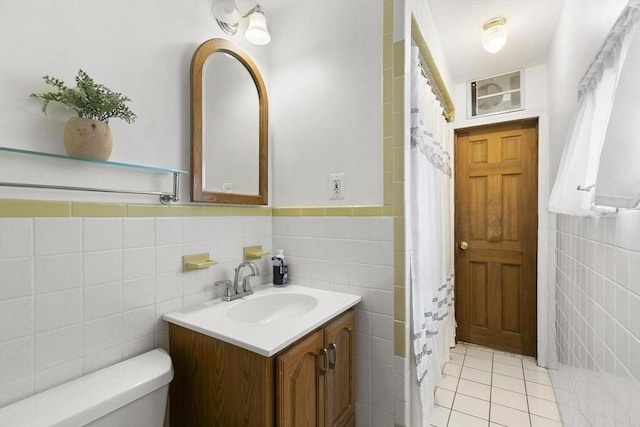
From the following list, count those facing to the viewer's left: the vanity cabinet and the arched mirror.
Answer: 0

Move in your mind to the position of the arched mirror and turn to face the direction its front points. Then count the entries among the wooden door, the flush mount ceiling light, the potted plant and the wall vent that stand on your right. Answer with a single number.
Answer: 1

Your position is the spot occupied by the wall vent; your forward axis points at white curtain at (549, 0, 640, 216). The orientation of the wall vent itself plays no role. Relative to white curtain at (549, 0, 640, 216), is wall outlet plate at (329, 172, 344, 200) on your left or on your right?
right

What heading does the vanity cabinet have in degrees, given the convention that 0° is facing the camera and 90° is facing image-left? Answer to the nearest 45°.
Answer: approximately 315°

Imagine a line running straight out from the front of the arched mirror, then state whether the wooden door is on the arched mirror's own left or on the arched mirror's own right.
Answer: on the arched mirror's own left

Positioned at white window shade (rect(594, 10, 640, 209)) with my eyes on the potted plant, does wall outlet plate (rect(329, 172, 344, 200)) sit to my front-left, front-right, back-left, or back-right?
front-right

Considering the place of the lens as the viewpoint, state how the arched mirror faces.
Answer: facing the viewer and to the right of the viewer

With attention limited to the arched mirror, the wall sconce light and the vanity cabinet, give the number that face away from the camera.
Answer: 0

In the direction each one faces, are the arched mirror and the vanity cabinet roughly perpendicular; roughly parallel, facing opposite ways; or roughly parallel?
roughly parallel

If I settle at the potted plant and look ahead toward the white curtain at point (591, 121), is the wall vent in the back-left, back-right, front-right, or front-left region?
front-left
